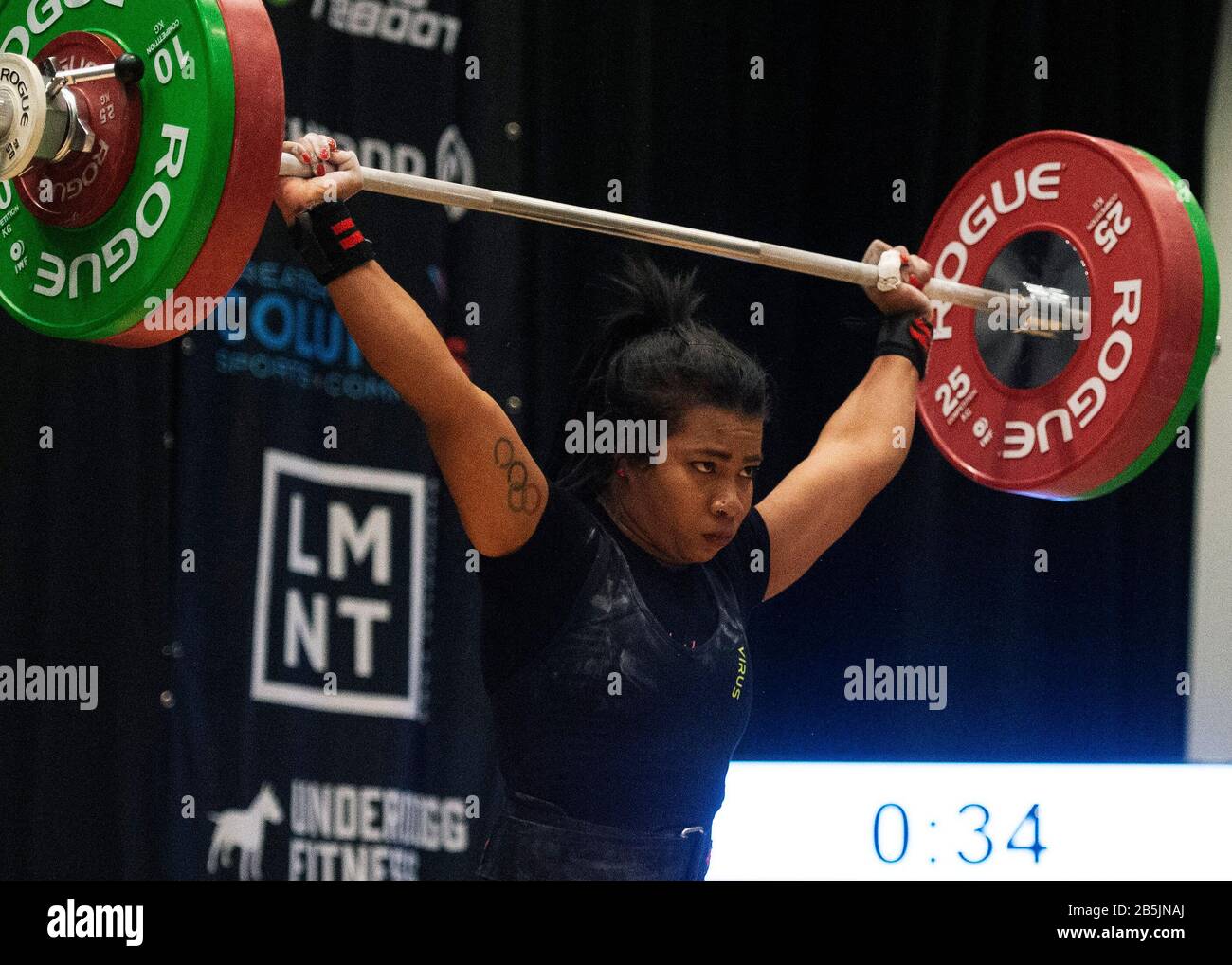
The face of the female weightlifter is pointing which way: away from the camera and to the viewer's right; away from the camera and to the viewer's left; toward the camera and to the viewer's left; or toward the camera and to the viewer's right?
toward the camera and to the viewer's right

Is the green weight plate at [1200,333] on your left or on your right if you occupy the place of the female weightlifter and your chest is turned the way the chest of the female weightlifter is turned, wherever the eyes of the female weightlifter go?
on your left

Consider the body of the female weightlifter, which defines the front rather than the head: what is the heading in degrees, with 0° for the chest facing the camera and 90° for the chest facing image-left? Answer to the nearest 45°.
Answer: approximately 315°
